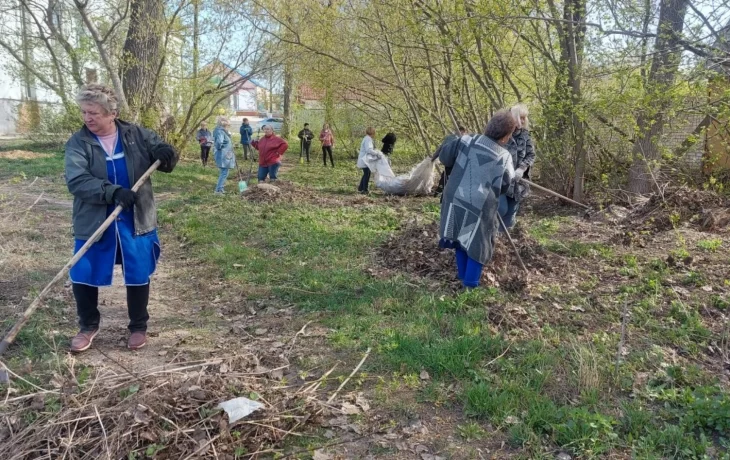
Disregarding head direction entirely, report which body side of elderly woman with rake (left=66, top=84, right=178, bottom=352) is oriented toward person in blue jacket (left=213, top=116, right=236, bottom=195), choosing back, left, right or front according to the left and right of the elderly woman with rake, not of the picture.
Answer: back

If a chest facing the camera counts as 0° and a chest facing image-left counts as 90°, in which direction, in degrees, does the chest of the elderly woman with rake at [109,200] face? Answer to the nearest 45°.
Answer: approximately 0°

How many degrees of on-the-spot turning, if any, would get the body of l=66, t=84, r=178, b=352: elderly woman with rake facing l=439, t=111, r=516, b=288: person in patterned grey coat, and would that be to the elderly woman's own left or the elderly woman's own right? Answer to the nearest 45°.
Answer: approximately 90° to the elderly woman's own left

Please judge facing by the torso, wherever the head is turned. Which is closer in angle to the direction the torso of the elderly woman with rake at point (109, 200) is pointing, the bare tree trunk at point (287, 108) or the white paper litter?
the white paper litter

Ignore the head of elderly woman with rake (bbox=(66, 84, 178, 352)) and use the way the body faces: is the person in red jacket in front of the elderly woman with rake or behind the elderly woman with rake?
behind

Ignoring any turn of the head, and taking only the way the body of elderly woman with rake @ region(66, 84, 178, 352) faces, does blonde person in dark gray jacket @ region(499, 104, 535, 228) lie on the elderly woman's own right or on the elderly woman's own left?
on the elderly woman's own left

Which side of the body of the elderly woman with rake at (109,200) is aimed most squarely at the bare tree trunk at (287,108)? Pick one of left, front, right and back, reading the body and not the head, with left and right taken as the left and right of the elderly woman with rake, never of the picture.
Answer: back

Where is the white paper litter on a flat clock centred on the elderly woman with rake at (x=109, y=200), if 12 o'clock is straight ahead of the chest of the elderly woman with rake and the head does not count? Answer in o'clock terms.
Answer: The white paper litter is roughly at 11 o'clock from the elderly woman with rake.

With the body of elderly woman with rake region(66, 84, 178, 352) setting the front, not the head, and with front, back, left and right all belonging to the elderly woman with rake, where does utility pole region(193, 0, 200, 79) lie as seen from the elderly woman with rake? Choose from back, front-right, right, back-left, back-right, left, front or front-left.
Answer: back

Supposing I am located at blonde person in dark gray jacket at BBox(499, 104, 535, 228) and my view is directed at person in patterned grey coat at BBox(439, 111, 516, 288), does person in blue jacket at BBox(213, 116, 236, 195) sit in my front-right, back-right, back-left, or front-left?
back-right

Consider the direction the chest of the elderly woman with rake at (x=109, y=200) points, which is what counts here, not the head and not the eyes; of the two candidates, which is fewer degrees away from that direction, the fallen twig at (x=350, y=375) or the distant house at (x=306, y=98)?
the fallen twig
